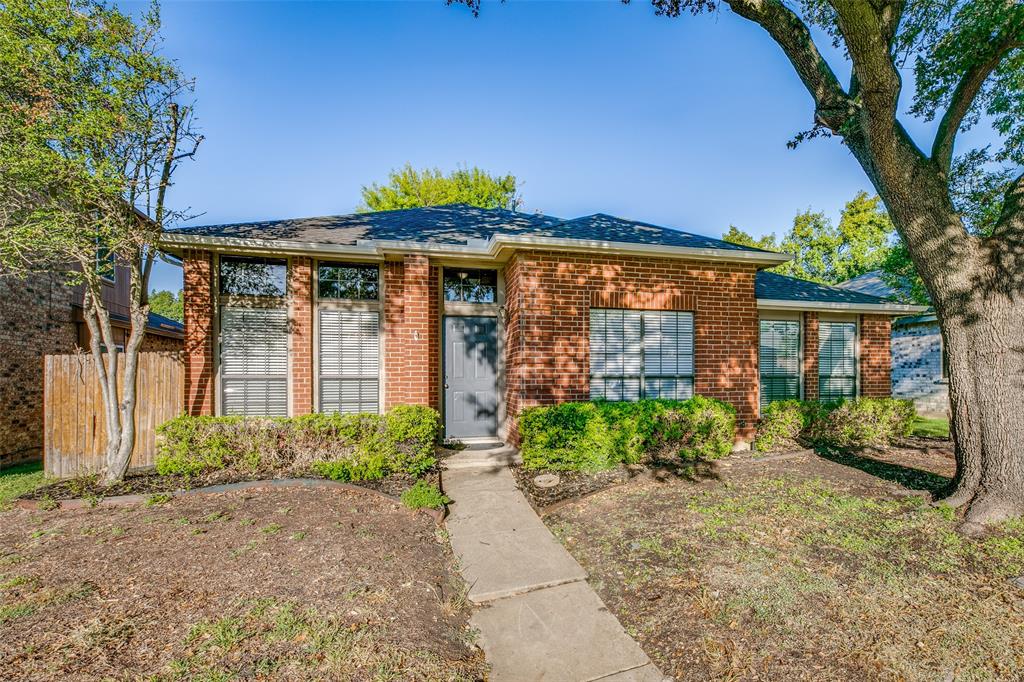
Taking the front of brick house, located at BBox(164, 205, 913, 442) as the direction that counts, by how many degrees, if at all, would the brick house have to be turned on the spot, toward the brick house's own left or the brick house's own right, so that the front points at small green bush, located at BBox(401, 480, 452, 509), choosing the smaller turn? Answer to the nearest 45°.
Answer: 0° — it already faces it

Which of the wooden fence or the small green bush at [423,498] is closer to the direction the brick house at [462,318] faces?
the small green bush

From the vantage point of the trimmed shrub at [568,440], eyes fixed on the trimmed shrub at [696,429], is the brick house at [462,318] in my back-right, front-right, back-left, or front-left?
back-left

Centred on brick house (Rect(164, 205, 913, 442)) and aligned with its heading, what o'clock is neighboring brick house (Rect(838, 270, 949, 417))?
The neighboring brick house is roughly at 8 o'clock from the brick house.

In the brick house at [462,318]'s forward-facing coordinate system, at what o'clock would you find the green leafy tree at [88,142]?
The green leafy tree is roughly at 2 o'clock from the brick house.

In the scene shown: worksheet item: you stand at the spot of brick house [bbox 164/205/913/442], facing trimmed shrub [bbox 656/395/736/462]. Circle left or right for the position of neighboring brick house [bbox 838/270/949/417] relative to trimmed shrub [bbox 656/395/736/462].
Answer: left

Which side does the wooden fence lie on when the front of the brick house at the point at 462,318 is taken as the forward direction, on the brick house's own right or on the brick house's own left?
on the brick house's own right

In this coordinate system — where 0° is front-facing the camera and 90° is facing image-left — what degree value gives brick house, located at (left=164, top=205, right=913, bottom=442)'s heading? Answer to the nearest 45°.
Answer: approximately 0°

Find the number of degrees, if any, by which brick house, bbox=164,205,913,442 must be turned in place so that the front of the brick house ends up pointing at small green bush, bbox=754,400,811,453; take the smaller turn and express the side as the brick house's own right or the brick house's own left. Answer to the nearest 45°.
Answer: approximately 90° to the brick house's own left

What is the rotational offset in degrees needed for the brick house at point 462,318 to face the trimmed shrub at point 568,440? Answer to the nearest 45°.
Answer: approximately 45° to its left

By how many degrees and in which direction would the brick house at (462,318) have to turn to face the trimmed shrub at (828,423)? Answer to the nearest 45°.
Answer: approximately 90° to its left

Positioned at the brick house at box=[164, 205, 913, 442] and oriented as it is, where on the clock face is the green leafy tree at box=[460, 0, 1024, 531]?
The green leafy tree is roughly at 10 o'clock from the brick house.
